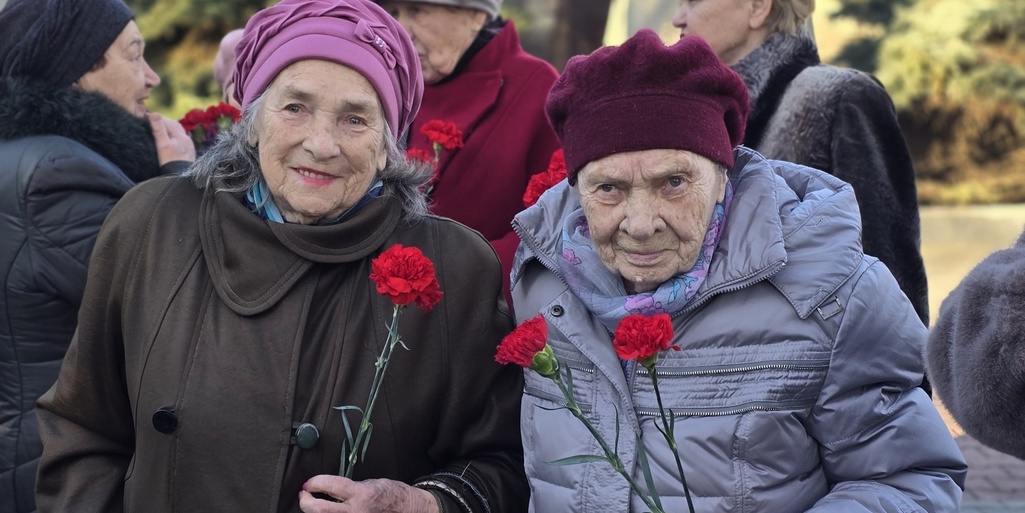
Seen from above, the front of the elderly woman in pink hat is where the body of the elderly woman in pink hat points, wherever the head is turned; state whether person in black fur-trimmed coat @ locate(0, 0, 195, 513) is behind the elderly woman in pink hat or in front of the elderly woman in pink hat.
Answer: behind

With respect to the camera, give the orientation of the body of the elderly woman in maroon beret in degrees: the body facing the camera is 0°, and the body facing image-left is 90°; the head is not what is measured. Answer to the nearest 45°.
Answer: approximately 45°

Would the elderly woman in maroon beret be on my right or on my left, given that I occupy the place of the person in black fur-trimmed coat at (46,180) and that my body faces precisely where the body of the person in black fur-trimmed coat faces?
on my right

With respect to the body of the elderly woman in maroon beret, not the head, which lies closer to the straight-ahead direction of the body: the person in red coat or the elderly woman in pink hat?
the elderly woman in pink hat

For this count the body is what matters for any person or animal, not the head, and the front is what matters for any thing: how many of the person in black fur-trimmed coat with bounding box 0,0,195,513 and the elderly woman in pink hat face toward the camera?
1

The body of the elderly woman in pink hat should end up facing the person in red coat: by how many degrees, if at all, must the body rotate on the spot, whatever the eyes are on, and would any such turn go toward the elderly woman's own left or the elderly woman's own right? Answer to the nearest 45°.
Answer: approximately 135° to the elderly woman's own left

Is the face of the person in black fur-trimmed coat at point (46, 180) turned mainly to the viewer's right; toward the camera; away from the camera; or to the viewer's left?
to the viewer's right

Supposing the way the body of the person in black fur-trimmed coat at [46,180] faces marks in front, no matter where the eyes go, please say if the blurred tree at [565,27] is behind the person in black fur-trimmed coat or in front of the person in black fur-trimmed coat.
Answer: in front

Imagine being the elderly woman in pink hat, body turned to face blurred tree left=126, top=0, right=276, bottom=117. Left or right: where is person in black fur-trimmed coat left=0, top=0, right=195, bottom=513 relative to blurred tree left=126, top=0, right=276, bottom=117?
left

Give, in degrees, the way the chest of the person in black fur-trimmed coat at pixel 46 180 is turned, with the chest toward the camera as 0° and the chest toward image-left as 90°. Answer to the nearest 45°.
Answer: approximately 225°
